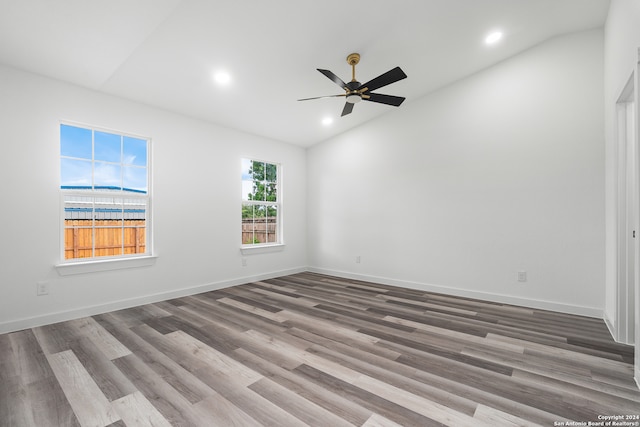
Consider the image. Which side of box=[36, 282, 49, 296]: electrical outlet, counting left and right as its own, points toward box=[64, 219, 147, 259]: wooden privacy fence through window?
left

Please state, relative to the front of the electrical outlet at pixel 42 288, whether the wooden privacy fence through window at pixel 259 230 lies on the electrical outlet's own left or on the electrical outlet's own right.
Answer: on the electrical outlet's own left

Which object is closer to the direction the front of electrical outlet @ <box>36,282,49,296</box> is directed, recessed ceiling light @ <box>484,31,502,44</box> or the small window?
the recessed ceiling light

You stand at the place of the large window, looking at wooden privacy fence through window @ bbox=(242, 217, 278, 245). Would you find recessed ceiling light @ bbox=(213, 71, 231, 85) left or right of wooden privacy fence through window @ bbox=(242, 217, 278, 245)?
right

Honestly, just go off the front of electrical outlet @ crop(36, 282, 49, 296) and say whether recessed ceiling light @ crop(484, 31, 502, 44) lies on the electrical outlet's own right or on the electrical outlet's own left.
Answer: on the electrical outlet's own left

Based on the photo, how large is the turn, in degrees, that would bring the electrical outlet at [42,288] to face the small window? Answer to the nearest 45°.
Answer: approximately 90° to its left
